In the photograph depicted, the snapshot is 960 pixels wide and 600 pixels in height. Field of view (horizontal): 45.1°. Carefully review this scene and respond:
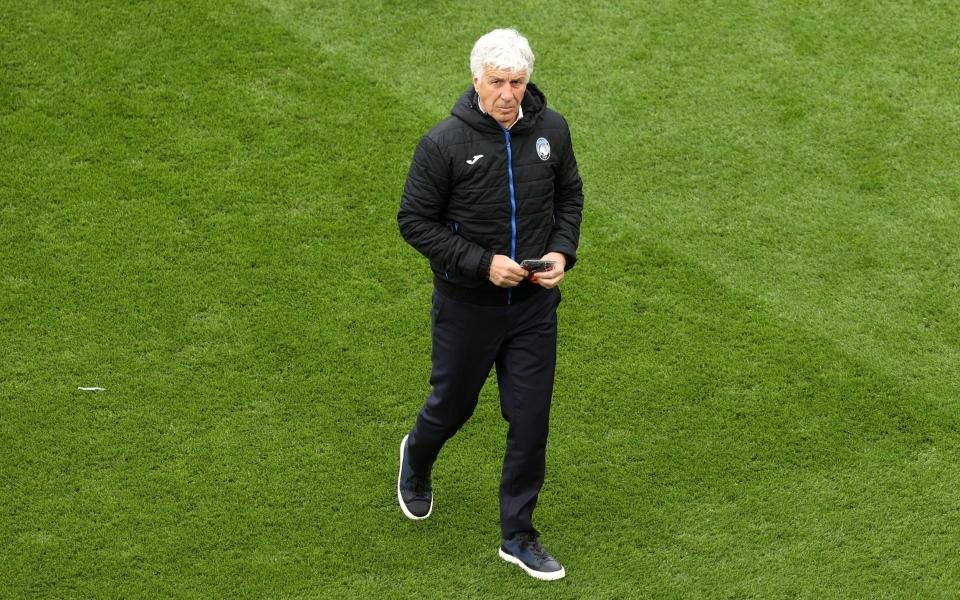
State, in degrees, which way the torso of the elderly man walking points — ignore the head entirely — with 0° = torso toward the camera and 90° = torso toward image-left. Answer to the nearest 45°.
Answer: approximately 315°
